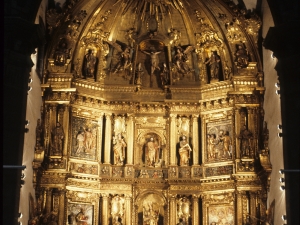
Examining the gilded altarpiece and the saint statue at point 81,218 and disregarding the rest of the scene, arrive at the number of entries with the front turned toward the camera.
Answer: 2

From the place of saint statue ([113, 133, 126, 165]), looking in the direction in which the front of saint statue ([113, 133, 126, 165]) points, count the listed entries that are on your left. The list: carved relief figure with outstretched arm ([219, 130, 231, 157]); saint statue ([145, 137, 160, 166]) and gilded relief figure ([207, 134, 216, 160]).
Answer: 3

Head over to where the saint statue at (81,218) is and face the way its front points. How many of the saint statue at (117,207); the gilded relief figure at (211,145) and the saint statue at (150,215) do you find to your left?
3

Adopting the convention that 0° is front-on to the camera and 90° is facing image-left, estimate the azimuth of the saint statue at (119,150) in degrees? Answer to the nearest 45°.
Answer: approximately 0°

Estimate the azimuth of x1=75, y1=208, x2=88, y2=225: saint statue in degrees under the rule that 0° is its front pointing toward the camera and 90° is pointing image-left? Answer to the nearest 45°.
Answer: approximately 0°

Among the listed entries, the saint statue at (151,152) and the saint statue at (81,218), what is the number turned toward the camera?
2
